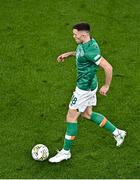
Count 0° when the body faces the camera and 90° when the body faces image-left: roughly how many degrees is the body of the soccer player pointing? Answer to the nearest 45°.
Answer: approximately 90°
